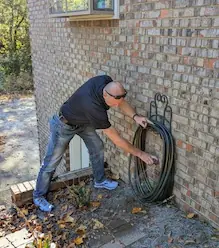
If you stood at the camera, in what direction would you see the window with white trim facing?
facing the viewer and to the left of the viewer

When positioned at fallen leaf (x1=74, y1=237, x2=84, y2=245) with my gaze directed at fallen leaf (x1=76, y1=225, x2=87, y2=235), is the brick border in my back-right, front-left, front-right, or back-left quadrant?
front-left

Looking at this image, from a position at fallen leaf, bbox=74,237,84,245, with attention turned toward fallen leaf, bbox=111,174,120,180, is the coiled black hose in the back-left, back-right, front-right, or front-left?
front-right

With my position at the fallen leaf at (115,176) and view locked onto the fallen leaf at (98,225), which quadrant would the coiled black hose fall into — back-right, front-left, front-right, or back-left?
front-left

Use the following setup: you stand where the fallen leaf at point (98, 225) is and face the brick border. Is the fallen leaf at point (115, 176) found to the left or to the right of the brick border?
right

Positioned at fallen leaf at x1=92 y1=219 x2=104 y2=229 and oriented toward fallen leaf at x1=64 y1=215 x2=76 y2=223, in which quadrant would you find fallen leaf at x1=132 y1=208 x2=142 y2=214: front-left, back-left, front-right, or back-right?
back-right
